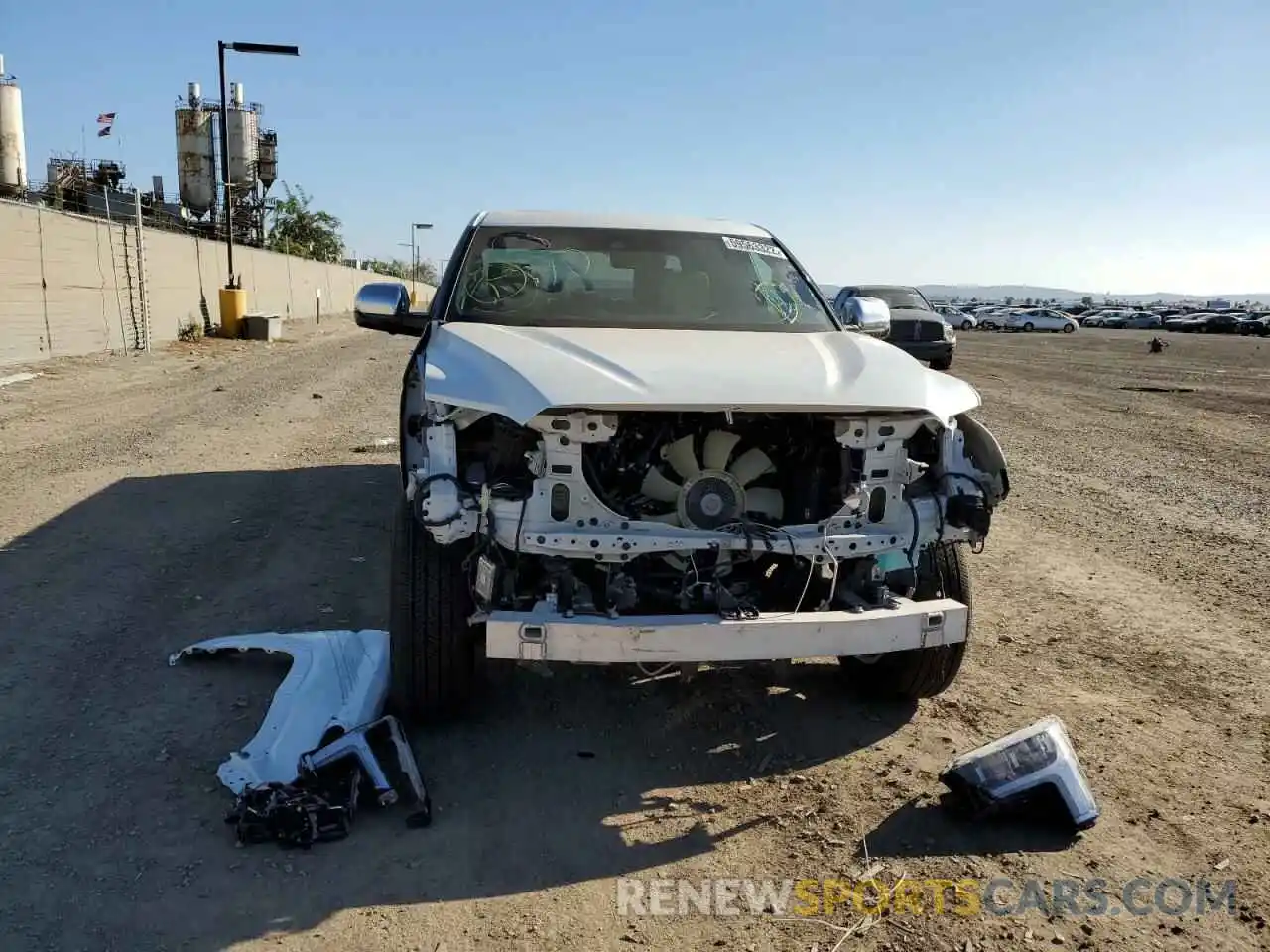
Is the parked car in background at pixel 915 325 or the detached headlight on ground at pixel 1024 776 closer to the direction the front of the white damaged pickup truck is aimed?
the detached headlight on ground

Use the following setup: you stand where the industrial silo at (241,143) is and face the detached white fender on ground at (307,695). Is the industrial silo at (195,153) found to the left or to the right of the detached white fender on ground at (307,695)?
right

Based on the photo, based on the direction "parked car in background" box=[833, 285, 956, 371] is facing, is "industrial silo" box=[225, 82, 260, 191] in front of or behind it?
behind

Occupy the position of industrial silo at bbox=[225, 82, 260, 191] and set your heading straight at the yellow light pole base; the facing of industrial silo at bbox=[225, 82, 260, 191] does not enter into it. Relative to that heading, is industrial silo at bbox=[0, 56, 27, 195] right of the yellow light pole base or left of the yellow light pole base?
right

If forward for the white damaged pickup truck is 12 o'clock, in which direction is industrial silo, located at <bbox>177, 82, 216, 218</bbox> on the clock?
The industrial silo is roughly at 5 o'clock from the white damaged pickup truck.

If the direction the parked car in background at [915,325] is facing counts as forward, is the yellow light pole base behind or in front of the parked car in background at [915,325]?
behind

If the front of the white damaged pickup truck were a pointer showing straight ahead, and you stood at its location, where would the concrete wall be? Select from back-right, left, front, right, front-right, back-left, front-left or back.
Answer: back-right

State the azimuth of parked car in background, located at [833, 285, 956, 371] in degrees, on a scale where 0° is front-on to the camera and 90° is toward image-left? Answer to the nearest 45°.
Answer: approximately 315°

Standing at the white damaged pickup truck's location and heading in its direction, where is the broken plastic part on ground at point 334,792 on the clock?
The broken plastic part on ground is roughly at 2 o'clock from the white damaged pickup truck.

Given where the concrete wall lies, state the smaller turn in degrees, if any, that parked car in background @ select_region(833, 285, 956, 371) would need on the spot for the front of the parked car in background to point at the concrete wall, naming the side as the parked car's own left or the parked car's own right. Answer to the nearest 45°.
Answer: approximately 135° to the parked car's own right

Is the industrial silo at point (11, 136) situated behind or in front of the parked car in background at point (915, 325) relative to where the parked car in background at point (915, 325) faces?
behind

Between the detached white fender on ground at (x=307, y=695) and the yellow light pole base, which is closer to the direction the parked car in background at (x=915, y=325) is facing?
the detached white fender on ground

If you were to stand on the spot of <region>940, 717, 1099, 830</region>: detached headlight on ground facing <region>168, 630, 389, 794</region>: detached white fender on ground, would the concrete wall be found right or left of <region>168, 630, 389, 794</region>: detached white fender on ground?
right

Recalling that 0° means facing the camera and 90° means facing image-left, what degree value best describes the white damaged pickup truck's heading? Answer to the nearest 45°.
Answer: approximately 0°
